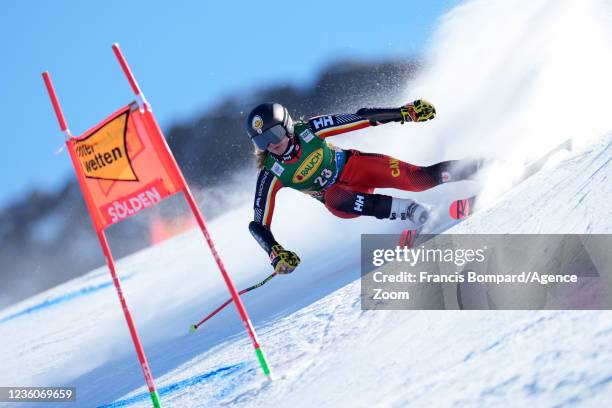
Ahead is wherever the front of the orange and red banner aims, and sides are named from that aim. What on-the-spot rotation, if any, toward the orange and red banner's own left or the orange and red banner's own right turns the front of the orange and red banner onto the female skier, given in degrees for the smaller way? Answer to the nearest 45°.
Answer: approximately 135° to the orange and red banner's own left

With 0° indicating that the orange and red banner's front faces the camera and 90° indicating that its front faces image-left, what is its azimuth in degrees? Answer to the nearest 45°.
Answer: approximately 0°
